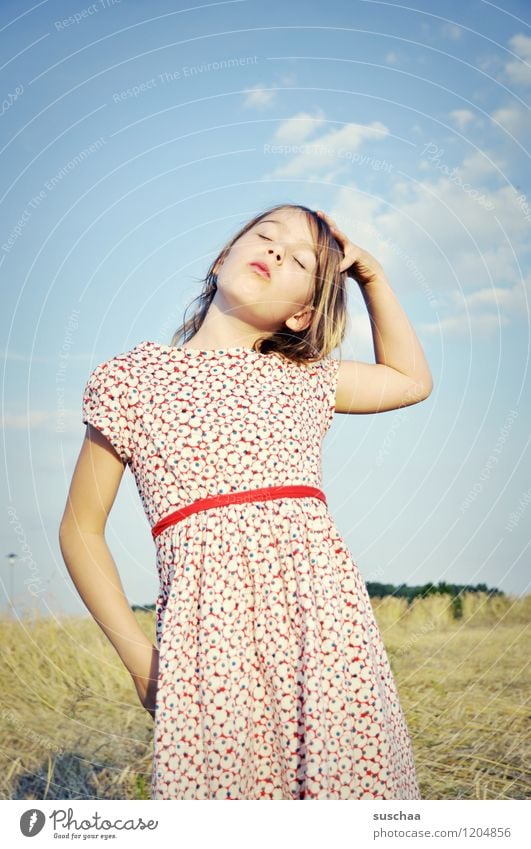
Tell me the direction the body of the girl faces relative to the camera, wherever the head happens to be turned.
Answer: toward the camera
